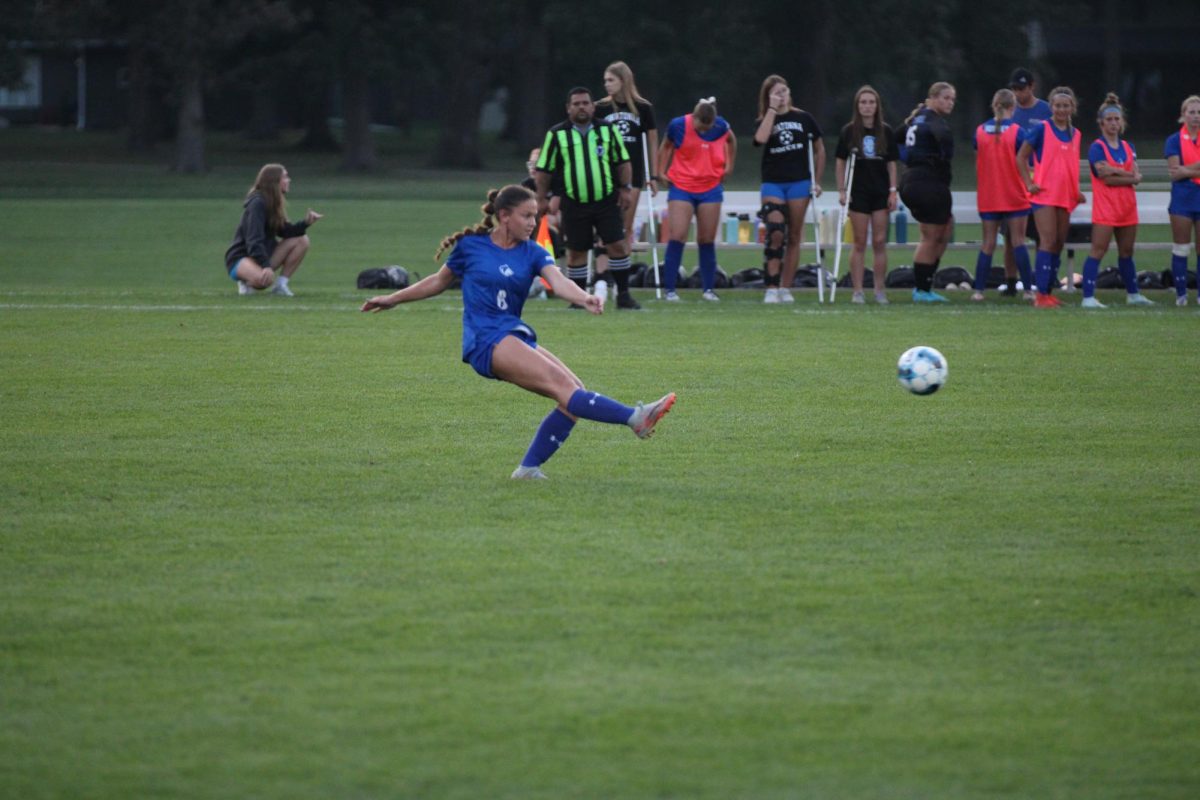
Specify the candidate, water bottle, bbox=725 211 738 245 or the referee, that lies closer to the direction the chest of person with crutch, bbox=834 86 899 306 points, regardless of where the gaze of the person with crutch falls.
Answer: the referee

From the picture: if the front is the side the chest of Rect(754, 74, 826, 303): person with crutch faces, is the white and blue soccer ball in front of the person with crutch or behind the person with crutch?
in front

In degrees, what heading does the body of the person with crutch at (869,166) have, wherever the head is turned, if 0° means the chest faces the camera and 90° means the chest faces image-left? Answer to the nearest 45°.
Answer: approximately 0°

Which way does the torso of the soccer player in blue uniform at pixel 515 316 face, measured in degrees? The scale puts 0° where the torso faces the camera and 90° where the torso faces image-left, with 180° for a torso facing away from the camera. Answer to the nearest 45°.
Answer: approximately 315°

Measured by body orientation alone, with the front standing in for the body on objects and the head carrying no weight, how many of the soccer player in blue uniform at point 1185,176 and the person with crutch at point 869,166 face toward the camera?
2

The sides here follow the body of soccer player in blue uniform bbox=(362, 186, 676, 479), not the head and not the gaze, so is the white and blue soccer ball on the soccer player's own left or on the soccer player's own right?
on the soccer player's own left

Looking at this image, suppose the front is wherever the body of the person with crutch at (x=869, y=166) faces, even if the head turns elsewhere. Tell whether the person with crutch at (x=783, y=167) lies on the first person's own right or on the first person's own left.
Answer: on the first person's own right

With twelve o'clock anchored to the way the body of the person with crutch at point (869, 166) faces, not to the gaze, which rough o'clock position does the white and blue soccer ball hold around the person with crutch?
The white and blue soccer ball is roughly at 12 o'clock from the person with crutch.

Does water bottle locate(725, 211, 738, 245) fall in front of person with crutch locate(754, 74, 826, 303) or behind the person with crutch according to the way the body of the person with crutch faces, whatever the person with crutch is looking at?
behind

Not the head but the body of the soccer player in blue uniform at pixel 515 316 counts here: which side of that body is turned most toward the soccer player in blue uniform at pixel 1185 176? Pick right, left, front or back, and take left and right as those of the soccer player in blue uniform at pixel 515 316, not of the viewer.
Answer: left
